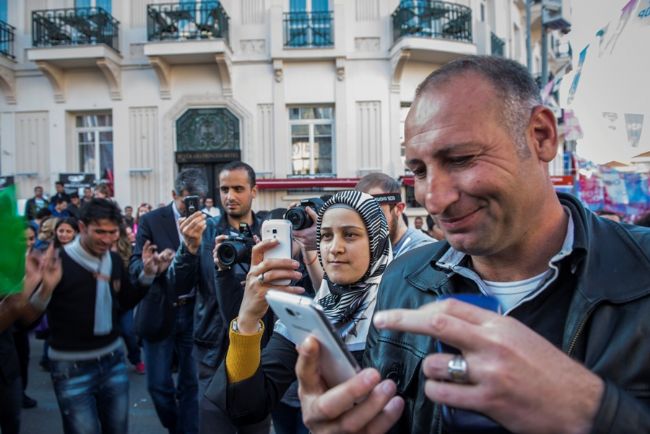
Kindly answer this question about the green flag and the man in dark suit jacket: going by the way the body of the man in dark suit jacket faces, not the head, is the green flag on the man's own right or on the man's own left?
on the man's own right

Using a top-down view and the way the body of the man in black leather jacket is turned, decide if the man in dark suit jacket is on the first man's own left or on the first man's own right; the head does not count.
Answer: on the first man's own right

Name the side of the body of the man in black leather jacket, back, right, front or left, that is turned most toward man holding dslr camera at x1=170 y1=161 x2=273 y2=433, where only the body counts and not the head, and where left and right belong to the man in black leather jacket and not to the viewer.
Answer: right

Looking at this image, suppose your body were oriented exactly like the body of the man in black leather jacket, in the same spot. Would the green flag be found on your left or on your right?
on your right

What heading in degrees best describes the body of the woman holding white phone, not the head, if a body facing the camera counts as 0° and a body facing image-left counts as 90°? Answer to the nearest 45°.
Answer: approximately 45°
